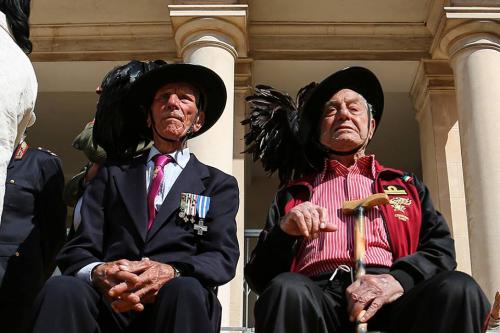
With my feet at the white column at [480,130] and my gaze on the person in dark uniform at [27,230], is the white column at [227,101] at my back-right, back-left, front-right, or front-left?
front-right

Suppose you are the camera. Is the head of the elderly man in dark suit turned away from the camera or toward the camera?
toward the camera

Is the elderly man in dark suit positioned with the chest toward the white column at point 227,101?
no

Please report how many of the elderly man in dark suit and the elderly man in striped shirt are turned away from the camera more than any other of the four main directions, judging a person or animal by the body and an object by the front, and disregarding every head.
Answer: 0

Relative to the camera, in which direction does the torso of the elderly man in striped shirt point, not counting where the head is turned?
toward the camera

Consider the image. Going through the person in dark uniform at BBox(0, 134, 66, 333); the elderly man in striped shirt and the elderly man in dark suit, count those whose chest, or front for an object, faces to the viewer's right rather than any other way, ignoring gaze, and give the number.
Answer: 0

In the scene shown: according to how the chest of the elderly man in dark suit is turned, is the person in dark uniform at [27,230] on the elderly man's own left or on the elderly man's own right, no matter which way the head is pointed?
on the elderly man's own right

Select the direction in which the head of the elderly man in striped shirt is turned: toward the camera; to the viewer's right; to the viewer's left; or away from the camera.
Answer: toward the camera

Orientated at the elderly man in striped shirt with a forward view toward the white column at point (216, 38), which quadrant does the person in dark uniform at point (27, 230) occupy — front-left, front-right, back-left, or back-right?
front-left

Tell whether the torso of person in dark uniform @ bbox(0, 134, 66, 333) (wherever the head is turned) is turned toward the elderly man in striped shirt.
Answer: no

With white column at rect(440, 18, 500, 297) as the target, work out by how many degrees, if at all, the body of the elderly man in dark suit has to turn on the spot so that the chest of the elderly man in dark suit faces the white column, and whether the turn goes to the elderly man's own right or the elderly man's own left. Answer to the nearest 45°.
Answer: approximately 180°

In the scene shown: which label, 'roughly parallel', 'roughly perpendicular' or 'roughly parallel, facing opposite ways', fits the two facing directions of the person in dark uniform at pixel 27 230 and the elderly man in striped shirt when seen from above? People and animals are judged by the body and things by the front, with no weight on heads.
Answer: roughly parallel

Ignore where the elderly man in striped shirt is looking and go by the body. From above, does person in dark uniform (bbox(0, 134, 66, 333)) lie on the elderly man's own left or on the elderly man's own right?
on the elderly man's own right

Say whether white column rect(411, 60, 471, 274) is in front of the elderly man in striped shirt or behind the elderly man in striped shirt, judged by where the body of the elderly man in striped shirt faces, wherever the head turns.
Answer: behind

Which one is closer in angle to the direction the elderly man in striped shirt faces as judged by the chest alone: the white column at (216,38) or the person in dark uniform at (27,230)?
the person in dark uniform

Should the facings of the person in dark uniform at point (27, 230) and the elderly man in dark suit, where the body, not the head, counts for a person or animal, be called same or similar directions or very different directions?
same or similar directions
